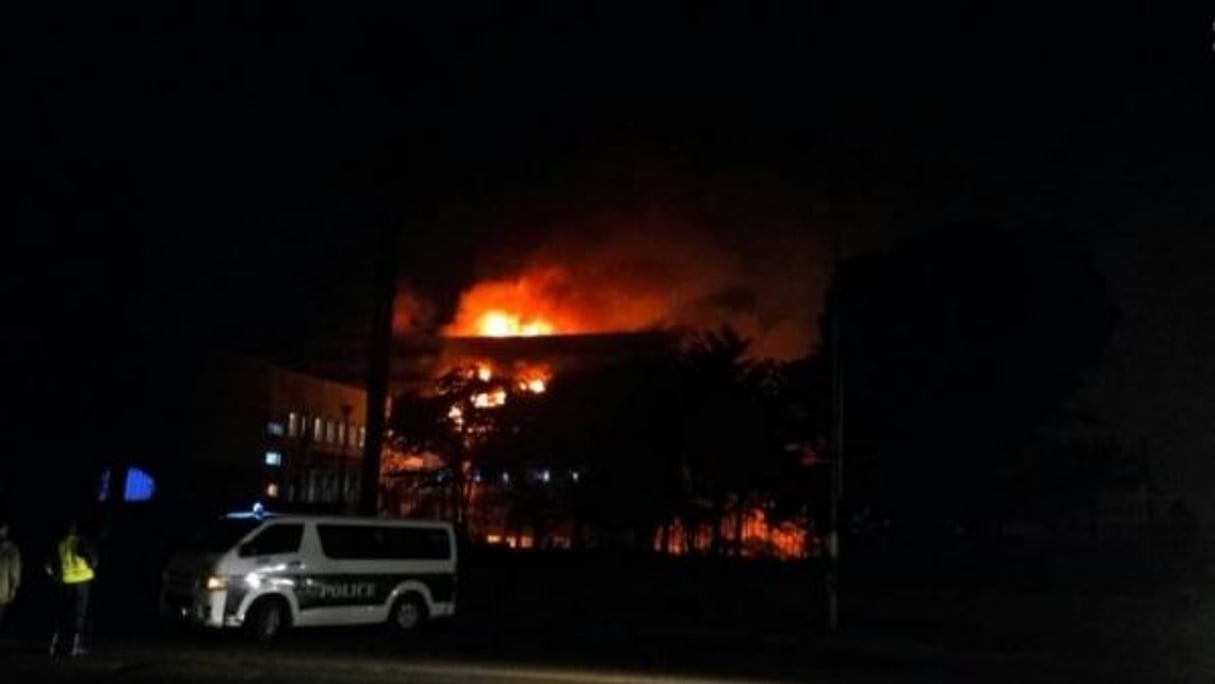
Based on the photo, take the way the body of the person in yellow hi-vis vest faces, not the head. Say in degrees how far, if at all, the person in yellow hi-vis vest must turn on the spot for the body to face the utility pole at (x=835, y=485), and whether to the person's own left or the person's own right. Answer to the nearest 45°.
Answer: approximately 90° to the person's own right

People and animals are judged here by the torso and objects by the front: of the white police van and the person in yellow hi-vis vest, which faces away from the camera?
the person in yellow hi-vis vest

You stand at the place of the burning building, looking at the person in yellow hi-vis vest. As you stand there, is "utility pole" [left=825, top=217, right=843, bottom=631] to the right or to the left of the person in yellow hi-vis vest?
left

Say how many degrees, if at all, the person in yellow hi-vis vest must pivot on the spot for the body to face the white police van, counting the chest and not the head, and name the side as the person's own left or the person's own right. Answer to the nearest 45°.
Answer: approximately 45° to the person's own right

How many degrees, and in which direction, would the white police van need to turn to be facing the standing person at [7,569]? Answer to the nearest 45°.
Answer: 0° — it already faces them

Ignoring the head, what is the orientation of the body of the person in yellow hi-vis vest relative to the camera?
away from the camera

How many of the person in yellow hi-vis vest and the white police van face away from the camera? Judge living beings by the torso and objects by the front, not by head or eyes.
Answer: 1

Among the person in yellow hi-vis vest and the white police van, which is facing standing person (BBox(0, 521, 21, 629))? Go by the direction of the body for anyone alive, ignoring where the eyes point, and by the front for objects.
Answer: the white police van

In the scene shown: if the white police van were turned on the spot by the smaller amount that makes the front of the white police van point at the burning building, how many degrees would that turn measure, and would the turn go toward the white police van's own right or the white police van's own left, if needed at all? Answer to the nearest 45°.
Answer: approximately 135° to the white police van's own right

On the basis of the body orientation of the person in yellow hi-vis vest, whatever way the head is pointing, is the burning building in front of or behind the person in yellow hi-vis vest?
in front

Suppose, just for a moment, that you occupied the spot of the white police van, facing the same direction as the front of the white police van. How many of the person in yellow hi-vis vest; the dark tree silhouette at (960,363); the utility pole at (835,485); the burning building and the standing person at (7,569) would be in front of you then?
2

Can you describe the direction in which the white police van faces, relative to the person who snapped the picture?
facing the viewer and to the left of the viewer

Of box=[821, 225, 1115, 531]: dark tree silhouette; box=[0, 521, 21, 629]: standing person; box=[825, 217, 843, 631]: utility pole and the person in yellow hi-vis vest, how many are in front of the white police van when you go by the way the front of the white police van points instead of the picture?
2

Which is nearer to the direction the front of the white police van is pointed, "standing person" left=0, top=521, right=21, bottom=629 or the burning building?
the standing person

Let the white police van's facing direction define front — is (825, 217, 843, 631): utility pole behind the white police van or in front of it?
behind
